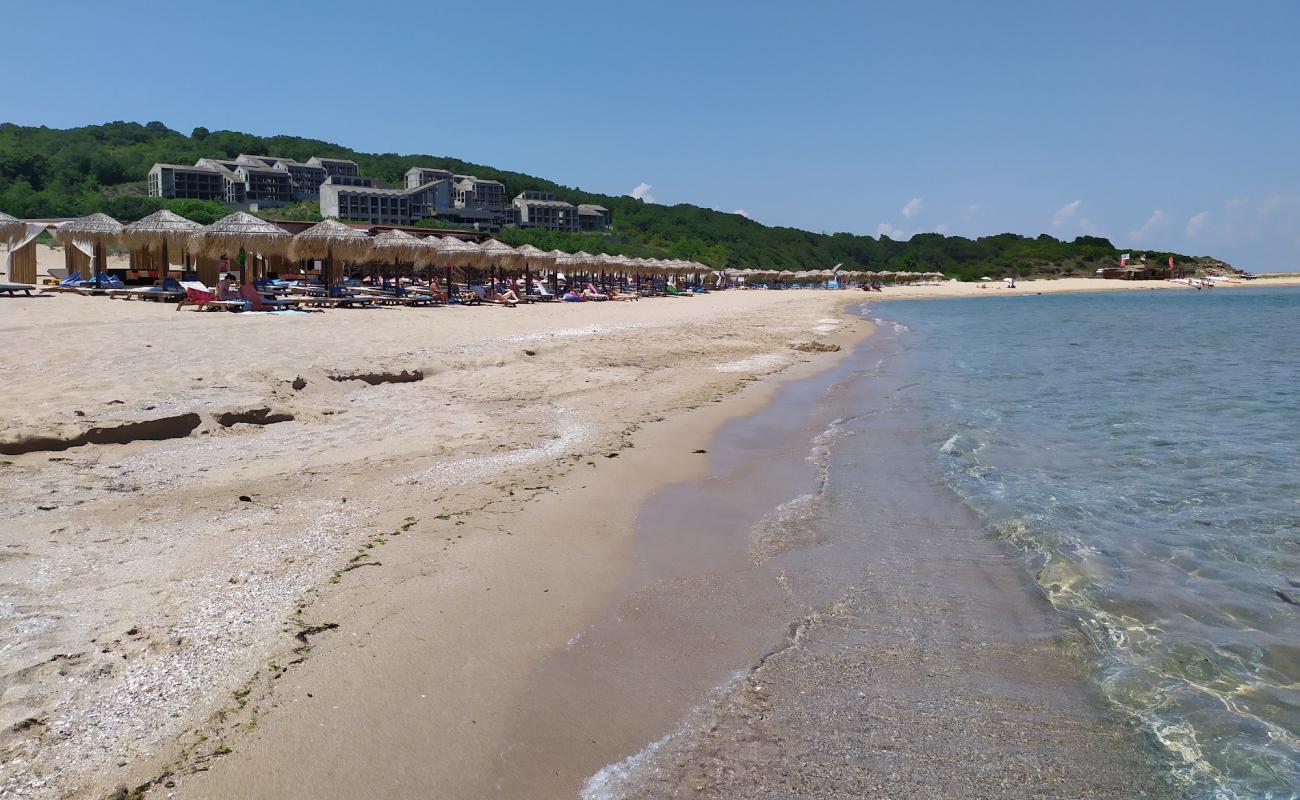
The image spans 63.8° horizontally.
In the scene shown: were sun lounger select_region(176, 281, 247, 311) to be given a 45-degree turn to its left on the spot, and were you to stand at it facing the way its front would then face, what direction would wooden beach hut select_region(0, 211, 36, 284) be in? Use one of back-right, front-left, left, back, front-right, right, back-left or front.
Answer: left

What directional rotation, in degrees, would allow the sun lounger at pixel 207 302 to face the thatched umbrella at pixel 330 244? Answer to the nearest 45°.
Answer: approximately 45° to its left

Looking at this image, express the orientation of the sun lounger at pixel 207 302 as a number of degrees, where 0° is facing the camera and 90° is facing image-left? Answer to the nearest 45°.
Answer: approximately 270°

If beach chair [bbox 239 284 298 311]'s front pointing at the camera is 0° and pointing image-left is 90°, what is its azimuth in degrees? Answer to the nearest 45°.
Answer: approximately 270°

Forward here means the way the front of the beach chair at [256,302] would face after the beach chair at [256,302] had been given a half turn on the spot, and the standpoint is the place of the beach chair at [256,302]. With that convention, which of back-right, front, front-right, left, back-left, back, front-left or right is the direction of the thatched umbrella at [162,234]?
front-right

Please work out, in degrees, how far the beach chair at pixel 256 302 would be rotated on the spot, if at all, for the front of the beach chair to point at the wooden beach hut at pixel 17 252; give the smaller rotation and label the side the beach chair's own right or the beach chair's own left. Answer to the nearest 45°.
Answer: approximately 135° to the beach chair's own left

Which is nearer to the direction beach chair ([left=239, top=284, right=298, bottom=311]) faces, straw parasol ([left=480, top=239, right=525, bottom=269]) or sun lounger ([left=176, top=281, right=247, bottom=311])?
the straw parasol

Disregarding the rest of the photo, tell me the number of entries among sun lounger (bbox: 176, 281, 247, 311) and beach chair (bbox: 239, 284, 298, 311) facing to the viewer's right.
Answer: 2

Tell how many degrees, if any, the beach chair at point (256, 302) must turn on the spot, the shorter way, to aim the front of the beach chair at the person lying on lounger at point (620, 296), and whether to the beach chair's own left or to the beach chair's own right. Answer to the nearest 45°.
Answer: approximately 45° to the beach chair's own left

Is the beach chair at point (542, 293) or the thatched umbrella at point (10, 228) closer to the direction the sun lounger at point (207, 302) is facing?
the beach chair
